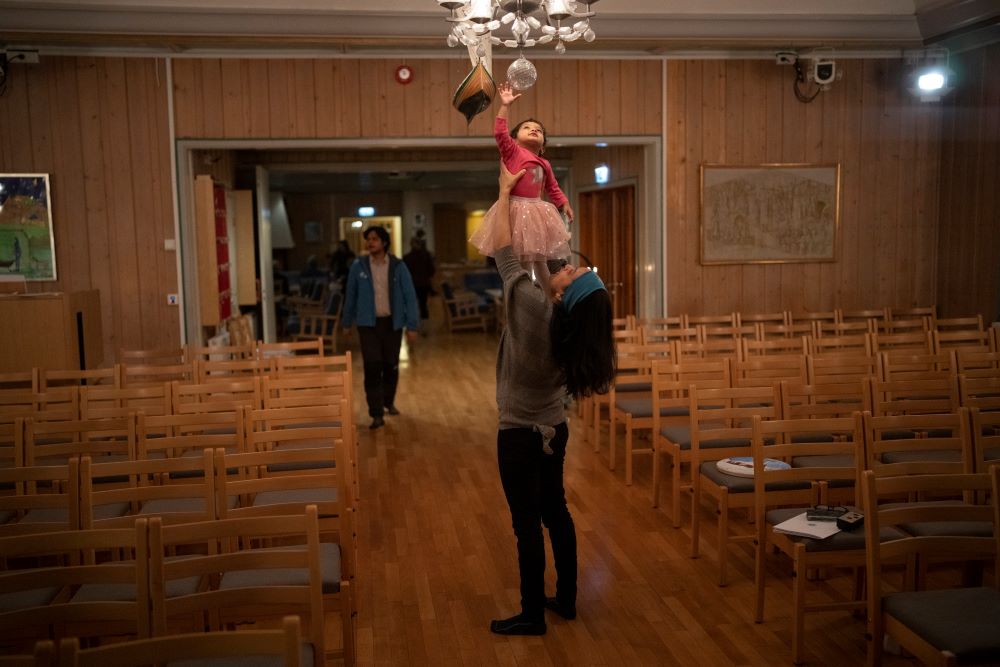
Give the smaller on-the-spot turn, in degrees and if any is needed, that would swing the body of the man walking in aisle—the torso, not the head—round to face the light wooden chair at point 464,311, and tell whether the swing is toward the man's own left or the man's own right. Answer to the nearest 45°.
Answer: approximately 180°

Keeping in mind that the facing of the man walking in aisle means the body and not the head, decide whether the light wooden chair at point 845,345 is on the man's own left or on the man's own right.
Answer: on the man's own left

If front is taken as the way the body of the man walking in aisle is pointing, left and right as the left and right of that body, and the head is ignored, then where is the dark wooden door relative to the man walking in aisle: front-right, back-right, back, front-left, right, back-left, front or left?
back-left

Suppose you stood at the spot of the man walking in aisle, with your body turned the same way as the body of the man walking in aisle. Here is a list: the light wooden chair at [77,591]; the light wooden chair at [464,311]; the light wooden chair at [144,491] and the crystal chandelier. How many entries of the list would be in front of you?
3

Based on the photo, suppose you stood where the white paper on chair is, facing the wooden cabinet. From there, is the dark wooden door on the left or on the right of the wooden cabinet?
right

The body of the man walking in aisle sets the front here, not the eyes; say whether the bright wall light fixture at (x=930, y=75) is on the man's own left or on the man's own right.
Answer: on the man's own left

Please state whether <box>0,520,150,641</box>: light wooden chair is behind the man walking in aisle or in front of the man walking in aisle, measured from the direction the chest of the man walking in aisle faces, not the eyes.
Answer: in front

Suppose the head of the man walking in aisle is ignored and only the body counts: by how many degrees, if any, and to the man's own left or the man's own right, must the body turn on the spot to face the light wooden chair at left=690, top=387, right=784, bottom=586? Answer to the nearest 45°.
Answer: approximately 45° to the man's own left

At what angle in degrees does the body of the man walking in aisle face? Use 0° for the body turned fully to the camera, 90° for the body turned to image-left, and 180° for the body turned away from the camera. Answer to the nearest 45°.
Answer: approximately 0°

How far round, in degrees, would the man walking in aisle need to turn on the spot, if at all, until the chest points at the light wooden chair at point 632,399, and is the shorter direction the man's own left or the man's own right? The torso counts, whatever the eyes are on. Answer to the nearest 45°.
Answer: approximately 45° to the man's own left

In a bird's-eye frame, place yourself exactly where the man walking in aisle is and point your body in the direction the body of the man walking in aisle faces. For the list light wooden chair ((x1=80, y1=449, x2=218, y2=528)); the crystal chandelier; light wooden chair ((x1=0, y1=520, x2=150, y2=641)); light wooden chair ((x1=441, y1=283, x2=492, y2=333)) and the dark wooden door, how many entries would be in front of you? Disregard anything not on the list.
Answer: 3

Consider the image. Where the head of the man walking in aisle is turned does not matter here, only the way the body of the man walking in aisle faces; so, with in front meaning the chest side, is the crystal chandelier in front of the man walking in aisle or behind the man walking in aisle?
in front

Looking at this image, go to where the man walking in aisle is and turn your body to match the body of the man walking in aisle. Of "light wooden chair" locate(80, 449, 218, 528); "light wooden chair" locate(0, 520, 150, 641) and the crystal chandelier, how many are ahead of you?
3

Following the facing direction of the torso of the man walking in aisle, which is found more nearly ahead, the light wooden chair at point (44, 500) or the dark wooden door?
the light wooden chair

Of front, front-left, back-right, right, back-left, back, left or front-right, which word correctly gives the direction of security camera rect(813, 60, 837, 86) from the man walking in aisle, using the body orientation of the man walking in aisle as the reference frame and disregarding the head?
left

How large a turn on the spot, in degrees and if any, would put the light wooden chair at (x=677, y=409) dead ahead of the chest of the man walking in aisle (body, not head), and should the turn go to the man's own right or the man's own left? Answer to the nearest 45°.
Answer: approximately 45° to the man's own left
